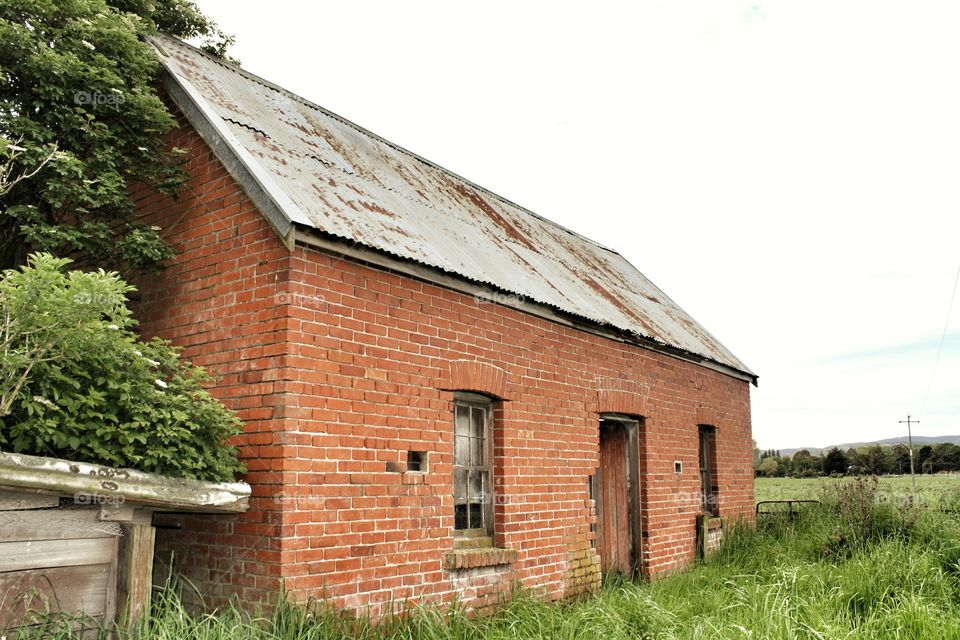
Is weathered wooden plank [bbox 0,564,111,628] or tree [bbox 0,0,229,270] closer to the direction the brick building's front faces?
the weathered wooden plank

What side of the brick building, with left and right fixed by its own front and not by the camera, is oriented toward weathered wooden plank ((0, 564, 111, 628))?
right

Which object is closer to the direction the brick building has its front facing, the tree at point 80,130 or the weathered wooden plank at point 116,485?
the weathered wooden plank

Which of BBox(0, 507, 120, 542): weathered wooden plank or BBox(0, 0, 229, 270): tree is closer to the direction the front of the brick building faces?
the weathered wooden plank

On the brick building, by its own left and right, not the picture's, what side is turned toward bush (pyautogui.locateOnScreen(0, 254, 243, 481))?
right

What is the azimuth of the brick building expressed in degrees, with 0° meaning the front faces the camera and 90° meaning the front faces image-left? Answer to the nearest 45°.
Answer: approximately 315°

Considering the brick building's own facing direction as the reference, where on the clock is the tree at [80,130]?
The tree is roughly at 4 o'clock from the brick building.

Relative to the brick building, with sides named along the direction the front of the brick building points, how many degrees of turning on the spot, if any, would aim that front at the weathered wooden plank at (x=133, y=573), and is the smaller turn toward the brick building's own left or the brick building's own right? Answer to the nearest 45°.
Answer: approximately 90° to the brick building's own right

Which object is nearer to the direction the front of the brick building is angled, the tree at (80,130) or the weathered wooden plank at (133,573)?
the weathered wooden plank

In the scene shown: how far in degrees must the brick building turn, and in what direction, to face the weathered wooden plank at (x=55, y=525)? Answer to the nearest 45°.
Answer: approximately 90° to its right
